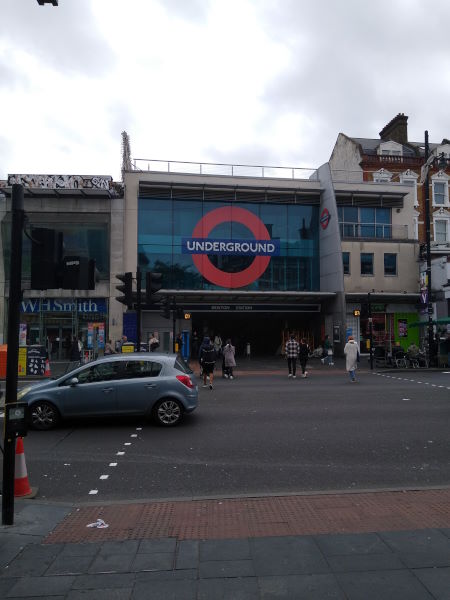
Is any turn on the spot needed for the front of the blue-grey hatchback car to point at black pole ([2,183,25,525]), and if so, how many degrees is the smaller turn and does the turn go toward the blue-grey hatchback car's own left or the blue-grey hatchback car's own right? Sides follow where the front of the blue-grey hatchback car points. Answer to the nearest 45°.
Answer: approximately 90° to the blue-grey hatchback car's own left

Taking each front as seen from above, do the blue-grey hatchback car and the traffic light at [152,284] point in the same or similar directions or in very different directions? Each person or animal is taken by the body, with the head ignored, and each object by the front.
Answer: very different directions

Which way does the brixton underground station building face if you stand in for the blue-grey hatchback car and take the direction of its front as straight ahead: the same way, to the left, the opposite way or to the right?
to the left

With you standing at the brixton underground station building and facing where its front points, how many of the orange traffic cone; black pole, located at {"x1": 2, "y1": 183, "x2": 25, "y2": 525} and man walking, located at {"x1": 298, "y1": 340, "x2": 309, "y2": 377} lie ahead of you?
3

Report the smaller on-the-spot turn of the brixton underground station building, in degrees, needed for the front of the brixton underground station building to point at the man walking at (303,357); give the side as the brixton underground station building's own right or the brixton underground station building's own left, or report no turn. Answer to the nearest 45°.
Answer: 0° — it already faces them

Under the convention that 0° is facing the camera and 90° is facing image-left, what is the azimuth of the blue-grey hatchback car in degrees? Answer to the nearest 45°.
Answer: approximately 90°

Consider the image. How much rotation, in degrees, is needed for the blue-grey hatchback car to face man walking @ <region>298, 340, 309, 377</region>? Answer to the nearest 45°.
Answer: approximately 135° to its right

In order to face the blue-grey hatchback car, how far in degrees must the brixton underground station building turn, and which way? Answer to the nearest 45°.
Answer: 0° — it already faces it

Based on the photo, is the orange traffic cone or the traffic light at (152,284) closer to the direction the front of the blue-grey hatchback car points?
the orange traffic cone

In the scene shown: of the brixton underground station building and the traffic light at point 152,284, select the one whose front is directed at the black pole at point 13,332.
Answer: the brixton underground station building
